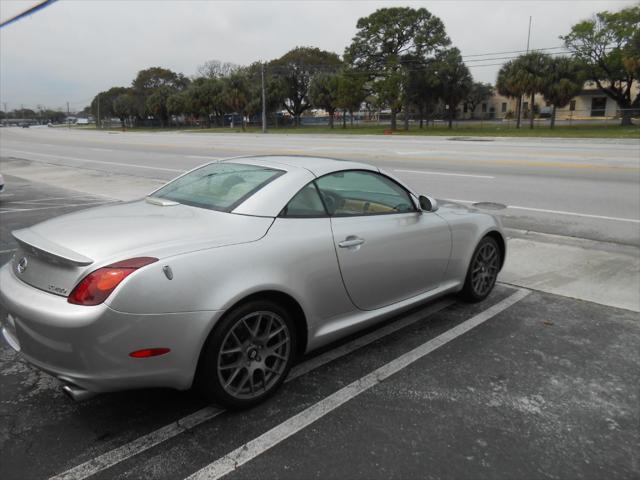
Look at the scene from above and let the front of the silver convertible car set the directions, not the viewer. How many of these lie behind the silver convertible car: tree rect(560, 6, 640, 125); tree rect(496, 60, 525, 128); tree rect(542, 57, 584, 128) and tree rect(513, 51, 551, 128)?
0

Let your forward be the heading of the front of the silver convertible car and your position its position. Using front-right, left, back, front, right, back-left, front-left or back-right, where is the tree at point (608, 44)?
front

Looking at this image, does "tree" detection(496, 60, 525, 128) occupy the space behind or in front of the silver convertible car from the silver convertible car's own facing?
in front

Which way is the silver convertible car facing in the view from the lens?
facing away from the viewer and to the right of the viewer

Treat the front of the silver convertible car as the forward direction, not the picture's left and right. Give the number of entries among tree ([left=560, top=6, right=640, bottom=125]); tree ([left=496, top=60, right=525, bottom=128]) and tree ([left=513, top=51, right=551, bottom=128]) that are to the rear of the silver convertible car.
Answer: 0

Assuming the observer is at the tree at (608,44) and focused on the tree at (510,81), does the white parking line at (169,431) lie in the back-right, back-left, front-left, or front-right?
front-left

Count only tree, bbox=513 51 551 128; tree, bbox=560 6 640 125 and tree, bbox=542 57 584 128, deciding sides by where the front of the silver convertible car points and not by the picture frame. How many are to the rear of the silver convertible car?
0

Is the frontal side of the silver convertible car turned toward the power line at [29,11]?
no

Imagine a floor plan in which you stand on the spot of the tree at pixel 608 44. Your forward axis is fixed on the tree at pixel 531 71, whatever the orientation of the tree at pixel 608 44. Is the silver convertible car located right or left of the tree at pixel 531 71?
left

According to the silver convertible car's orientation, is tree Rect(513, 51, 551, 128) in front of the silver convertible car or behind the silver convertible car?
in front

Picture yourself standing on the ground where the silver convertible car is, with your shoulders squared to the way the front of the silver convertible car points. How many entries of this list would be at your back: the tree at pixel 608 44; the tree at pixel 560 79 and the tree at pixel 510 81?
0

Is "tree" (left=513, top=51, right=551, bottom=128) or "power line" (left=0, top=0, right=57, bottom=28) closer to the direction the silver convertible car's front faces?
the tree
